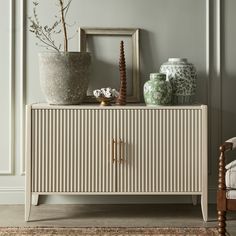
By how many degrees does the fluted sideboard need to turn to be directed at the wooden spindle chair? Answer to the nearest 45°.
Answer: approximately 45° to its left

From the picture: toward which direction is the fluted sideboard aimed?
toward the camera

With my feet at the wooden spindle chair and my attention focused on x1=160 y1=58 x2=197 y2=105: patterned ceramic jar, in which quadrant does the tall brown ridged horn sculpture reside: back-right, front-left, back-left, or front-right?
front-left
